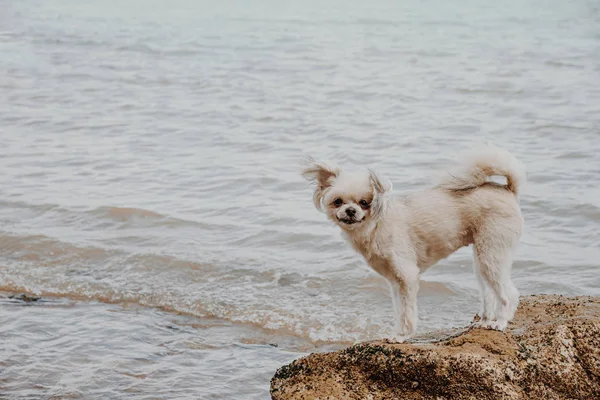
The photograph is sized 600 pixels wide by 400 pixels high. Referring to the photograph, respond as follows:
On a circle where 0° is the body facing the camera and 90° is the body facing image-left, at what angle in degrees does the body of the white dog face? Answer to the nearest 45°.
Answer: approximately 90°
